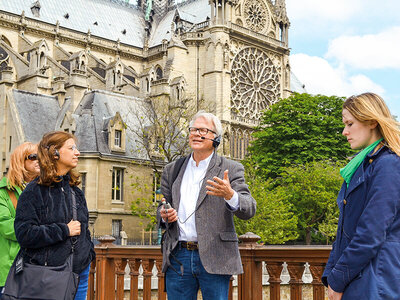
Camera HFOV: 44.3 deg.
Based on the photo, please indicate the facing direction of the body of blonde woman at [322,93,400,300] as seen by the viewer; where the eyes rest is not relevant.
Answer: to the viewer's left

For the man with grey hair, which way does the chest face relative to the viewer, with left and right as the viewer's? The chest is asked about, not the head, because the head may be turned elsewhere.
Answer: facing the viewer and to the left of the viewer

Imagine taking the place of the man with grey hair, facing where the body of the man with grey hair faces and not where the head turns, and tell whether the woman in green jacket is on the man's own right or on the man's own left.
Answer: on the man's own right

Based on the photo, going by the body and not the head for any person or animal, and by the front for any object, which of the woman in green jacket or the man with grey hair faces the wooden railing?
the woman in green jacket

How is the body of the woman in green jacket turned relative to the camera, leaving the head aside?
to the viewer's right

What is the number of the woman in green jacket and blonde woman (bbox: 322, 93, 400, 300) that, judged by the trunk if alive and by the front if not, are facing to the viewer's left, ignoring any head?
1

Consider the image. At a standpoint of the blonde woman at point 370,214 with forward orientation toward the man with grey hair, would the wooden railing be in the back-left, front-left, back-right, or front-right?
front-right

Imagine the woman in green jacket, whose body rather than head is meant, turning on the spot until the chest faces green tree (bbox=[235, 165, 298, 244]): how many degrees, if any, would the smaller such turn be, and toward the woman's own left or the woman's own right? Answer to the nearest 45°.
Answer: approximately 45° to the woman's own left

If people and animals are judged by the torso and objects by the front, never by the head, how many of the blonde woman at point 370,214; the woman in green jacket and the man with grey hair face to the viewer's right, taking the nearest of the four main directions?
1

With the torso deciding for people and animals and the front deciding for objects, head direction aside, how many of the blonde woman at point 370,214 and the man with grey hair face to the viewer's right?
0

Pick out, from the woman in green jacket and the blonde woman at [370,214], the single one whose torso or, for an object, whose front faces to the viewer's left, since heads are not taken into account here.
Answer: the blonde woman

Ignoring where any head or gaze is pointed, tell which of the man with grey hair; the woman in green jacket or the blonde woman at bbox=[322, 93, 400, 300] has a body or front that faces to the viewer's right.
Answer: the woman in green jacket

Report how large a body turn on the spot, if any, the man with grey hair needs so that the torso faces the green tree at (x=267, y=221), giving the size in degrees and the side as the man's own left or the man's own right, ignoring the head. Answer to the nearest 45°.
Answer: approximately 135° to the man's own right

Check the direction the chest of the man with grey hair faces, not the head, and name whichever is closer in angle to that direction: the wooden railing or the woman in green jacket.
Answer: the woman in green jacket

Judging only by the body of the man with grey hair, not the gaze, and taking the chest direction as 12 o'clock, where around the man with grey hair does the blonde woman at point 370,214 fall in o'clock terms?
The blonde woman is roughly at 9 o'clock from the man with grey hair.

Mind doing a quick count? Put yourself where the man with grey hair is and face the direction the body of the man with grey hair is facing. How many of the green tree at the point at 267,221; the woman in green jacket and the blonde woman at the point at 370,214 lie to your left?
1
